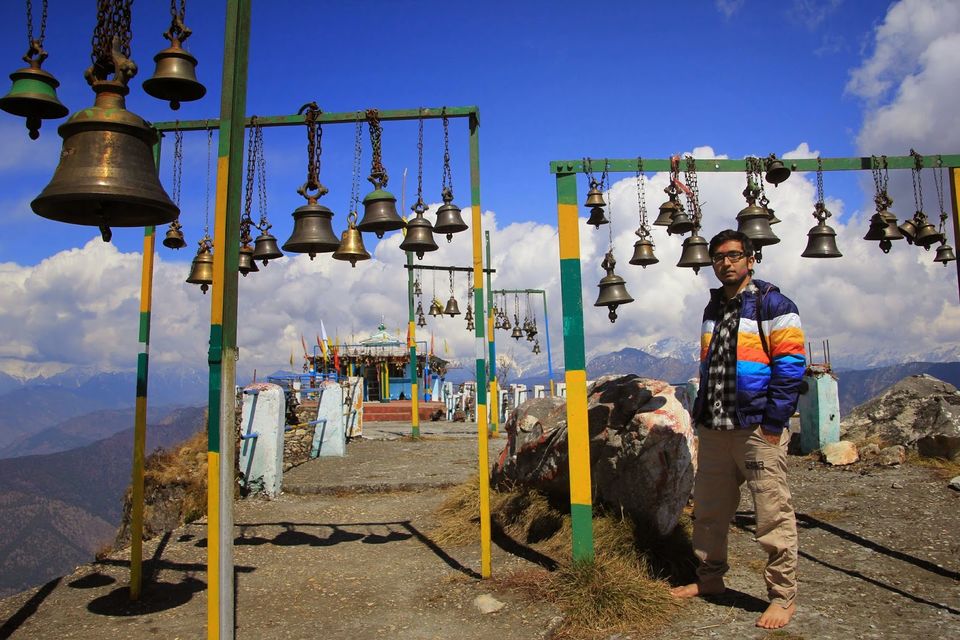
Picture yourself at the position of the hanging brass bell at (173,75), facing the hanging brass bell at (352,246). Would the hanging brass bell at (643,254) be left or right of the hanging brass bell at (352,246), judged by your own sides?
right

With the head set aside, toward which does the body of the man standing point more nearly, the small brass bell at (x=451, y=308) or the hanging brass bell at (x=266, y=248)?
the hanging brass bell

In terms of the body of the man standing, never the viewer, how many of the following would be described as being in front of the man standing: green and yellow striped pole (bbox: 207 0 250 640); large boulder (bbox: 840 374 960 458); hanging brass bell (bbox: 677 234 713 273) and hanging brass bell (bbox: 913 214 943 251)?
1

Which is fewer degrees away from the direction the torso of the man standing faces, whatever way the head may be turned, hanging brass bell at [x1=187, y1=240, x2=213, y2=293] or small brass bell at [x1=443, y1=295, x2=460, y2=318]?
the hanging brass bell

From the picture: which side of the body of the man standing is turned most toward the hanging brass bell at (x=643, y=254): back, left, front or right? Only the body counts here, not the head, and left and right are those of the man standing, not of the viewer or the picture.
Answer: right

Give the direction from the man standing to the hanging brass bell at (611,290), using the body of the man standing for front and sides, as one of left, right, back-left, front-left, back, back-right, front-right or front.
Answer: right

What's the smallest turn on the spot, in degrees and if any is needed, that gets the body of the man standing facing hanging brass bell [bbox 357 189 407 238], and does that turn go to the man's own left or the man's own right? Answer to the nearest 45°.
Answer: approximately 45° to the man's own right

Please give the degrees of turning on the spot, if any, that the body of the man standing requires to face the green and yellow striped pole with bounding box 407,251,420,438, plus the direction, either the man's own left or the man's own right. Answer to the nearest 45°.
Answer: approximately 90° to the man's own right

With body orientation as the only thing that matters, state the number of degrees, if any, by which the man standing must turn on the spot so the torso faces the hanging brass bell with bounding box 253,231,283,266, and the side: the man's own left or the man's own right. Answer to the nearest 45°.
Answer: approximately 45° to the man's own right

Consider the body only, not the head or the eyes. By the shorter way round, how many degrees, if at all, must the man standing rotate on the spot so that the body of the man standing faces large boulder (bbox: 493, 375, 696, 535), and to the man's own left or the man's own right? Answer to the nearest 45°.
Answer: approximately 90° to the man's own right
